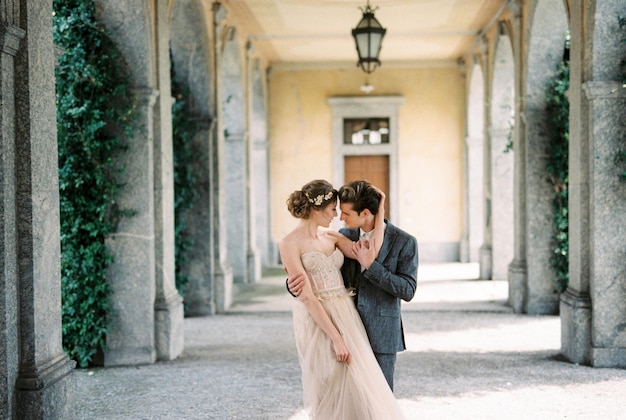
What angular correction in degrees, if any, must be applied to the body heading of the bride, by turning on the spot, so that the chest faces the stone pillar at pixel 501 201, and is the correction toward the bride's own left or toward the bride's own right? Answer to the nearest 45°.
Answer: approximately 135° to the bride's own left

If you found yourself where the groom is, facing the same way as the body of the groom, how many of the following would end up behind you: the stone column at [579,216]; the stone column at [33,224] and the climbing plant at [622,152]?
2

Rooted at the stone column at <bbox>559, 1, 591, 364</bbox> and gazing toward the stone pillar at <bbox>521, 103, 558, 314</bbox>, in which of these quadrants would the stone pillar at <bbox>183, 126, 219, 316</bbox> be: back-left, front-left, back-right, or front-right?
front-left

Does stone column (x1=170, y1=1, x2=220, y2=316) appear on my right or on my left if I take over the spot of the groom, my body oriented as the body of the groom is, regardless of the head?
on my right

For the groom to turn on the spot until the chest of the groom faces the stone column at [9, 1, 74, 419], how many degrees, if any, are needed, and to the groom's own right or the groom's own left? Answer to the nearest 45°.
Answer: approximately 45° to the groom's own right

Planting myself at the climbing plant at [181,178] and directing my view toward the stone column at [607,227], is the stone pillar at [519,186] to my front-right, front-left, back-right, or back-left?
front-left

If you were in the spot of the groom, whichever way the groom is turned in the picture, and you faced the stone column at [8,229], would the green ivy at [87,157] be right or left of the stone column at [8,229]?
right

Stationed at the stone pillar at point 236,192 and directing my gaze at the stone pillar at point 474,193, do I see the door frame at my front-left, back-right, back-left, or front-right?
front-left

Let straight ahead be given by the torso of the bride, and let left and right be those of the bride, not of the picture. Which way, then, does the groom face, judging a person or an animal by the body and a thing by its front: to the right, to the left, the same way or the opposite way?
to the right

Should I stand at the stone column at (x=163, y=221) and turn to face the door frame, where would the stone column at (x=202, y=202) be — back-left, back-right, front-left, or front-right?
front-left

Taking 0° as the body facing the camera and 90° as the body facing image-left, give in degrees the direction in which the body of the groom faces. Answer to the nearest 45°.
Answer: approximately 45°

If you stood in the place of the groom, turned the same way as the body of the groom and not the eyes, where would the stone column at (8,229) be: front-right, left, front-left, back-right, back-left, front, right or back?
front-right

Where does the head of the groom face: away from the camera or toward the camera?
toward the camera

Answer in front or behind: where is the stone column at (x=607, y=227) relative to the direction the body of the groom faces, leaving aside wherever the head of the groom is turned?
behind
